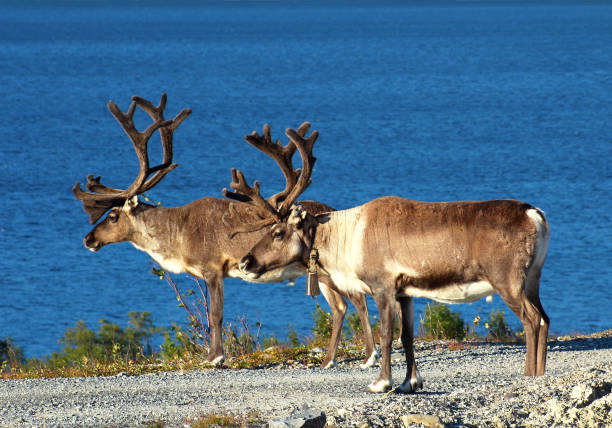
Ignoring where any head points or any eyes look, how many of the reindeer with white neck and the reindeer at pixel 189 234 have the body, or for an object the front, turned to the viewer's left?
2

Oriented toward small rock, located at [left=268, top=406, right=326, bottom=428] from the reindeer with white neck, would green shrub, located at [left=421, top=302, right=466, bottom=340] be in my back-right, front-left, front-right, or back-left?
back-right

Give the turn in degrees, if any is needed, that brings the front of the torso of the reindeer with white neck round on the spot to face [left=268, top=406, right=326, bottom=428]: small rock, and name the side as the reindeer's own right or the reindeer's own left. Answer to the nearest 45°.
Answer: approximately 45° to the reindeer's own left

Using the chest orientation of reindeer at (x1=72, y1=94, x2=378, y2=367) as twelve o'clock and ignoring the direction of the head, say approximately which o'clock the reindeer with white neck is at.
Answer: The reindeer with white neck is roughly at 8 o'clock from the reindeer.

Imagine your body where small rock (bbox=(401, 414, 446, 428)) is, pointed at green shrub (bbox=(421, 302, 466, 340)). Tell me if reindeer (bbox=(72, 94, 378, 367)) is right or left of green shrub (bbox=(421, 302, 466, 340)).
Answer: left

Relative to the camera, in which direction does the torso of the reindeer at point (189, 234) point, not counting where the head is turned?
to the viewer's left

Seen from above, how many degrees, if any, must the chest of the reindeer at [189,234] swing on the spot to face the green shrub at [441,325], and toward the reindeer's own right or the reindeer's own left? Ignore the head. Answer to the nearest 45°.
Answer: approximately 135° to the reindeer's own right

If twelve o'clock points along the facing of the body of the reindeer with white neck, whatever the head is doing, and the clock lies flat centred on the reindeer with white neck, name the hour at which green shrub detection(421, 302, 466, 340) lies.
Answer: The green shrub is roughly at 3 o'clock from the reindeer with white neck.

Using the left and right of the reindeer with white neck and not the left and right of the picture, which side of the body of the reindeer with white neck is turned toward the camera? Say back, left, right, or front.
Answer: left
